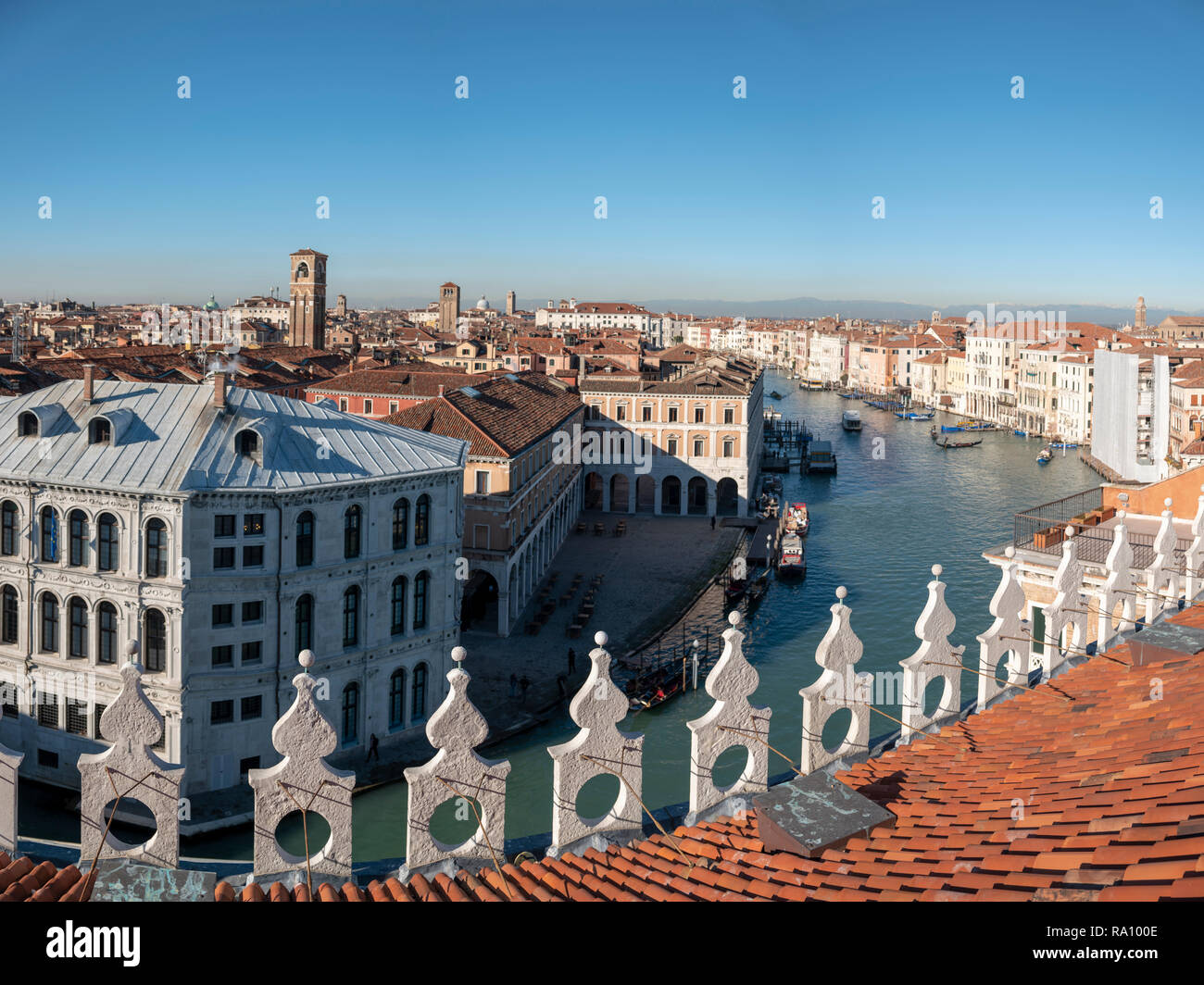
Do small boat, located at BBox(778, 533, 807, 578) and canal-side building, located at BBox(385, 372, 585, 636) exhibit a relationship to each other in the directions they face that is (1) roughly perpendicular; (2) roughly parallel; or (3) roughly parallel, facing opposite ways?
roughly perpendicular

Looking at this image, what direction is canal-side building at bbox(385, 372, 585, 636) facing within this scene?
to the viewer's right

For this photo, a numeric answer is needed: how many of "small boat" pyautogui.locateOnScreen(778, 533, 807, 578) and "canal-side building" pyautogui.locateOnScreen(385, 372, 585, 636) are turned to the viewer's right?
1

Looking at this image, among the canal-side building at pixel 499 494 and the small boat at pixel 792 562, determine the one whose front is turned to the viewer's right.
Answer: the canal-side building
